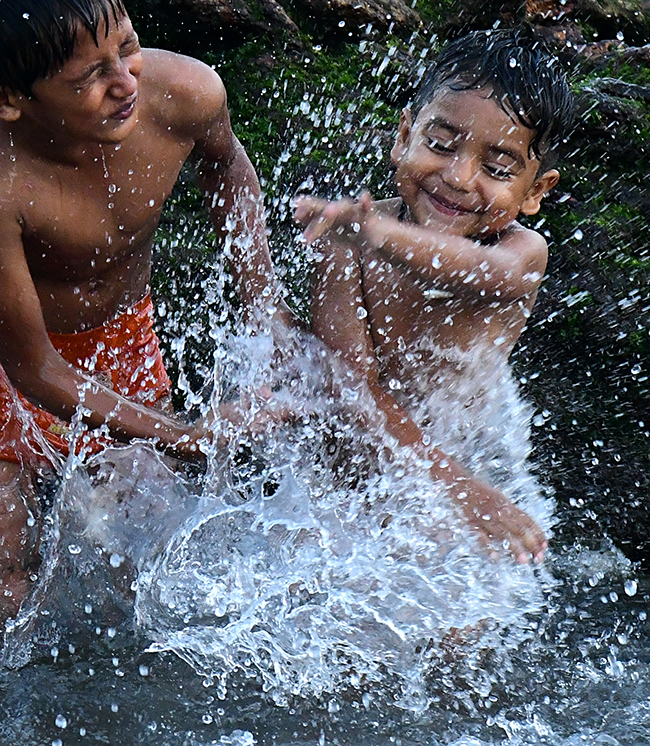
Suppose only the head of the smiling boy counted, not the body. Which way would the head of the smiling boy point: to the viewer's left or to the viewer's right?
to the viewer's left

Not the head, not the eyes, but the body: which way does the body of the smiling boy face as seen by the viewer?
toward the camera

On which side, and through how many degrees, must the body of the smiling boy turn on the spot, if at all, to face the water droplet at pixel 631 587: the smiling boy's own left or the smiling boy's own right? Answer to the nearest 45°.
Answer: approximately 90° to the smiling boy's own left
